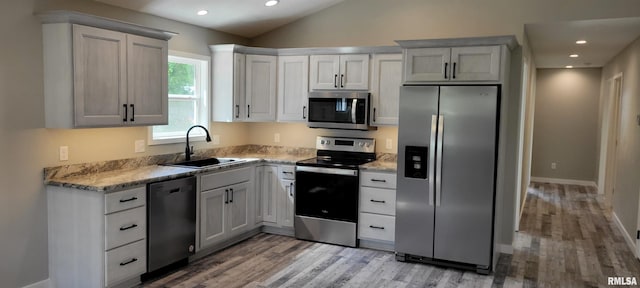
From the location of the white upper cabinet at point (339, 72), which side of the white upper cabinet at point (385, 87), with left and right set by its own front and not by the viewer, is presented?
right

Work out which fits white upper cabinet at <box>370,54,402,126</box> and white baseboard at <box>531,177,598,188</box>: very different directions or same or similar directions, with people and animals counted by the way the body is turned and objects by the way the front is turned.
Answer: same or similar directions

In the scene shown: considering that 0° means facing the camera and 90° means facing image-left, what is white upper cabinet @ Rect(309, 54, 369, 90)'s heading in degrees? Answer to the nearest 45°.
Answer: approximately 0°

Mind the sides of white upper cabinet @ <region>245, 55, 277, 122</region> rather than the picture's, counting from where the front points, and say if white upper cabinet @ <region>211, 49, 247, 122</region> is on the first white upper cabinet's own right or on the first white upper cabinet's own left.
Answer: on the first white upper cabinet's own right

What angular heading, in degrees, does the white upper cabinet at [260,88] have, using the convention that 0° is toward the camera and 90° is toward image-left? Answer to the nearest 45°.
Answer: approximately 0°

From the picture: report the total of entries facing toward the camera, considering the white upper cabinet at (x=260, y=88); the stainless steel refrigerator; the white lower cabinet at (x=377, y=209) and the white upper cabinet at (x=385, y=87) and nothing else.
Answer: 4

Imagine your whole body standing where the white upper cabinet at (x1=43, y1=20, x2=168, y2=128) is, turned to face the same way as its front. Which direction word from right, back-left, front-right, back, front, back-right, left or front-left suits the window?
left

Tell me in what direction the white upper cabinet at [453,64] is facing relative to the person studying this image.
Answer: facing the viewer

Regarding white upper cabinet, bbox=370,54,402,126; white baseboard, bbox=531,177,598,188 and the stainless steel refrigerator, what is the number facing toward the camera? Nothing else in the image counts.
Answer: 3

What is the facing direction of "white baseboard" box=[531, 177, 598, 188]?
toward the camera

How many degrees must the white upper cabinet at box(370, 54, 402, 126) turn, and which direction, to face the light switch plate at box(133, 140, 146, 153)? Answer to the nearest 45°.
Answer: approximately 90° to its right

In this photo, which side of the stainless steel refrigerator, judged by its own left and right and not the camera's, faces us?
front
